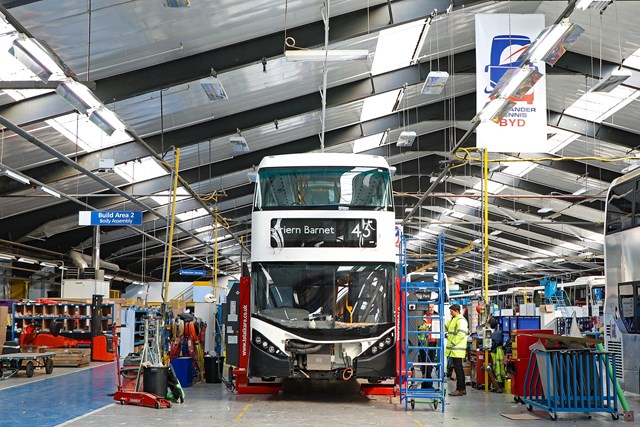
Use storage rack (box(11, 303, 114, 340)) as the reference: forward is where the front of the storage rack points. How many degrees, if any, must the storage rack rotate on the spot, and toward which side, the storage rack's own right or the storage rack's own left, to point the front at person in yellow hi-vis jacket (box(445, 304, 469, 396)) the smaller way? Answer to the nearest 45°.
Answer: approximately 45° to the storage rack's own left

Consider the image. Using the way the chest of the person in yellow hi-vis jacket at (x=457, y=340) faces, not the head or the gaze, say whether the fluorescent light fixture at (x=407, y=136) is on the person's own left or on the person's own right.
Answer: on the person's own right

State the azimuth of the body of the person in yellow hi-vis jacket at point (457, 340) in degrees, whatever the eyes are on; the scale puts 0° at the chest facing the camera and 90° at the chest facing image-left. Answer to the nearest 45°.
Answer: approximately 90°

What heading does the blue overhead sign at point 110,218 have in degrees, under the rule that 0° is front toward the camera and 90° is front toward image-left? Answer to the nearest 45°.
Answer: approximately 0°

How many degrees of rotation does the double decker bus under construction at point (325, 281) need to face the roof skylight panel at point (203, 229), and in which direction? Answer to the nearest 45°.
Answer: approximately 180°

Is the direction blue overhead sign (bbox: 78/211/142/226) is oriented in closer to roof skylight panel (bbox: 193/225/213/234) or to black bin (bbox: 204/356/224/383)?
the black bin

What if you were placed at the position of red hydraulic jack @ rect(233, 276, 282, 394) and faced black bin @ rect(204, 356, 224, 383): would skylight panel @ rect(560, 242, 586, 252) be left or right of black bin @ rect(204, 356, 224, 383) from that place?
right
